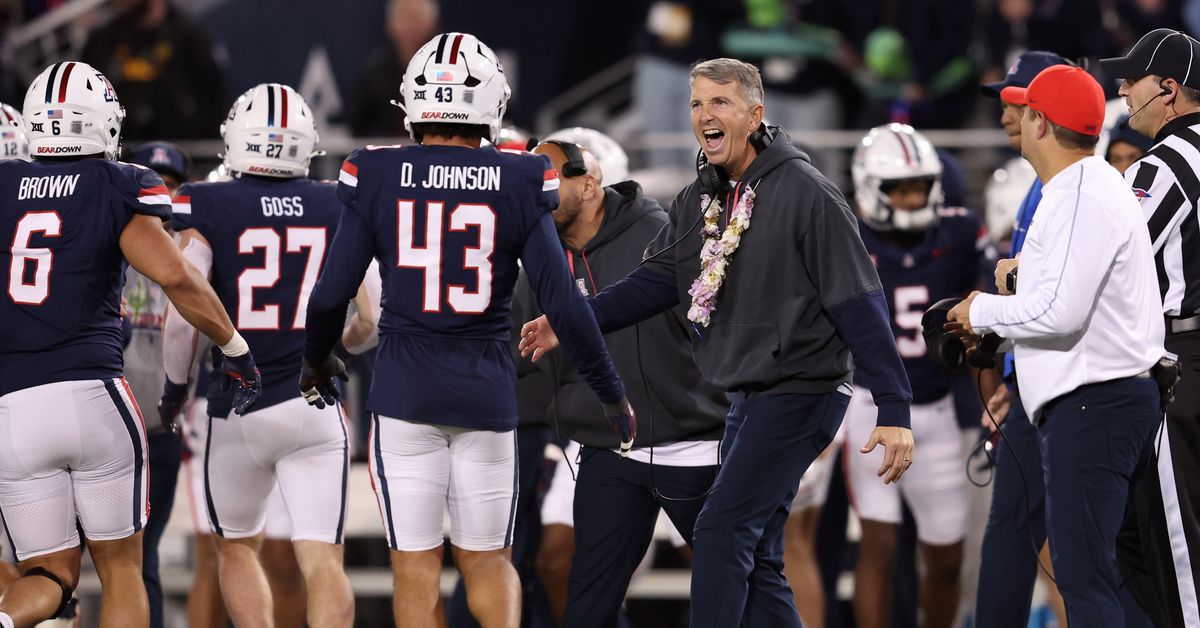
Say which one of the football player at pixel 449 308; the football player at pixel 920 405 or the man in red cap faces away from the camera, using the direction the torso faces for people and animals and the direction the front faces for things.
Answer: the football player at pixel 449 308

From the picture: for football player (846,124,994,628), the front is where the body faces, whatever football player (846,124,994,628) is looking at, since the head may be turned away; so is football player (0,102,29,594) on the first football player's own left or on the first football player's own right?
on the first football player's own right

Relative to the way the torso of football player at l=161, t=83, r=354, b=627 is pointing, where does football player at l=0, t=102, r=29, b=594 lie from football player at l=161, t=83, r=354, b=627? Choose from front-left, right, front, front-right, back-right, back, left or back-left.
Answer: front-left

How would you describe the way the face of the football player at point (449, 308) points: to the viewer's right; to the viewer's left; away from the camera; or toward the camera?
away from the camera

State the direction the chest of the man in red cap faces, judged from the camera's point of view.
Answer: to the viewer's left

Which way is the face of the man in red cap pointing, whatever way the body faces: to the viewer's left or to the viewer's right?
to the viewer's left

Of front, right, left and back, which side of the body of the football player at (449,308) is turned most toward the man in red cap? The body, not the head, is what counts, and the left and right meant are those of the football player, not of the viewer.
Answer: right

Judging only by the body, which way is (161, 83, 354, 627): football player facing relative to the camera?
away from the camera

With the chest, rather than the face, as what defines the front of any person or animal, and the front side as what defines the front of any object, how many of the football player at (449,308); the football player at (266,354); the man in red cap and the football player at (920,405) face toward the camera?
1

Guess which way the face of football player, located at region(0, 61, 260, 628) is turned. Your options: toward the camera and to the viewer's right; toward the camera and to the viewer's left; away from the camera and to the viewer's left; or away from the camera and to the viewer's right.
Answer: away from the camera and to the viewer's right

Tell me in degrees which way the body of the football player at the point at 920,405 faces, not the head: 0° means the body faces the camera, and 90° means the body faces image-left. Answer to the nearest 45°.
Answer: approximately 0°

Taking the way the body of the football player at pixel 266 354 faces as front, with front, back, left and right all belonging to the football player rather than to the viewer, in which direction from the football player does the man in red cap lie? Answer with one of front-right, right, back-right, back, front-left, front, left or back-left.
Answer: back-right

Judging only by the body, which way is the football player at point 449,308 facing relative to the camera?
away from the camera

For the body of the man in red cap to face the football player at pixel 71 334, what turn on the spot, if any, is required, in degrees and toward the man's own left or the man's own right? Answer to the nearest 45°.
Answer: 0° — they already face them
